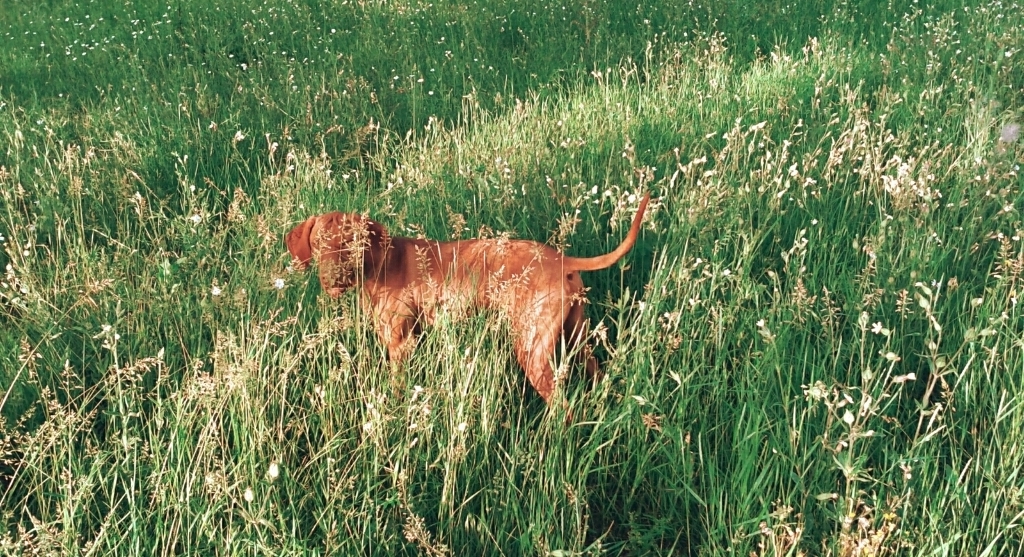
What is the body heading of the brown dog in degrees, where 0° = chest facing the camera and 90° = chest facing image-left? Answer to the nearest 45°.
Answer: approximately 90°
